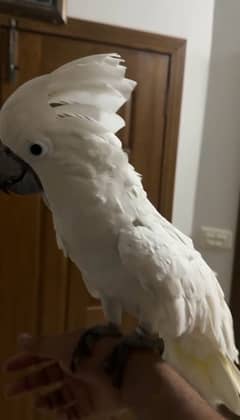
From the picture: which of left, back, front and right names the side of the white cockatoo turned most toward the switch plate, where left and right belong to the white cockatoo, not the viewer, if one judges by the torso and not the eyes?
right

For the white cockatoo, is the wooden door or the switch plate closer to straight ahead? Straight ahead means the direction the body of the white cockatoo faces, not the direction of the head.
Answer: the wooden door

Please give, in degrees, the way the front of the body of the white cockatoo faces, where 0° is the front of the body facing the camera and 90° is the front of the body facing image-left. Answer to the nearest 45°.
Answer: approximately 90°

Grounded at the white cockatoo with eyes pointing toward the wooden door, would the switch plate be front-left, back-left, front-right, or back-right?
front-right

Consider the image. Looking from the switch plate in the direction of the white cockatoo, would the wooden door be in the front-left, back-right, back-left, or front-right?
front-right

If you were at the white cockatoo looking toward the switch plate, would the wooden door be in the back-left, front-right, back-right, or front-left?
front-left

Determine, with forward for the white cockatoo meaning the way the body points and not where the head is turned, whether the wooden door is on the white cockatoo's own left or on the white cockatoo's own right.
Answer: on the white cockatoo's own right
